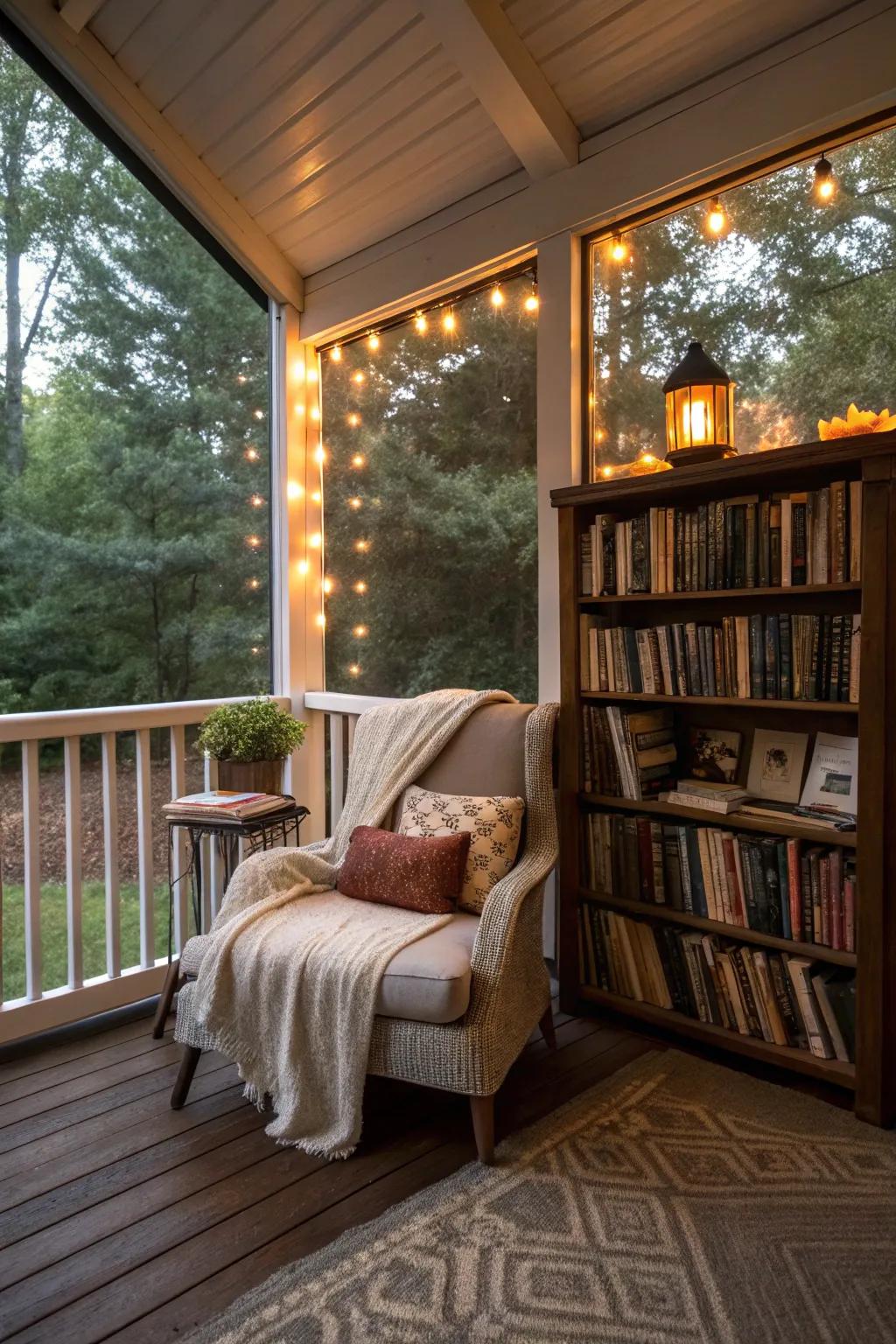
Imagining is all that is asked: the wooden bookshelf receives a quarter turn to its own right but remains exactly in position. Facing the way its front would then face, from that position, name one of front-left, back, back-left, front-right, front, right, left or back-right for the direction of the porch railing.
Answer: front-left

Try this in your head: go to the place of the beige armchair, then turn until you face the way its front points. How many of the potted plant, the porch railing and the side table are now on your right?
3

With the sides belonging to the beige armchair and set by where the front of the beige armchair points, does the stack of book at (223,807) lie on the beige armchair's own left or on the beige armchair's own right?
on the beige armchair's own right

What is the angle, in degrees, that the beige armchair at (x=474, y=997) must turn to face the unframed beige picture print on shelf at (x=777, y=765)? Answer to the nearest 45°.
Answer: approximately 135° to its left

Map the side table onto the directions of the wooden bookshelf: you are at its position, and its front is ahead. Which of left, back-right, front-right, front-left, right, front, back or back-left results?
front-right

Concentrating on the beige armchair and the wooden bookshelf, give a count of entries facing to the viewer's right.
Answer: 0

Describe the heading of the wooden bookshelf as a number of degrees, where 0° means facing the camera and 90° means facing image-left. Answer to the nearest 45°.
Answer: approximately 45°

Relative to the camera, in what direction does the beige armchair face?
facing the viewer and to the left of the viewer

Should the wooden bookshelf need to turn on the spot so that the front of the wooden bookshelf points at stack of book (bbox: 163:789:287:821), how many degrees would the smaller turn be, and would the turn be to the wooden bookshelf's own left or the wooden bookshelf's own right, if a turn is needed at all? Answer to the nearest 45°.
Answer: approximately 45° to the wooden bookshelf's own right

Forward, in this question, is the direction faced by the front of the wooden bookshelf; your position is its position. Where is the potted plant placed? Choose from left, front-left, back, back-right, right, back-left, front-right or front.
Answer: front-right

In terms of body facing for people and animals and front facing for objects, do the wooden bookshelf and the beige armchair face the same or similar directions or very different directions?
same or similar directions

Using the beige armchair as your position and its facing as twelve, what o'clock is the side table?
The side table is roughly at 3 o'clock from the beige armchair.
